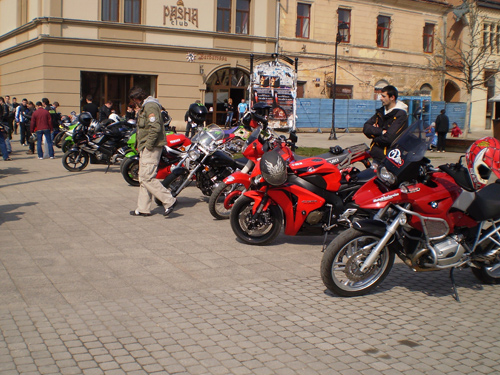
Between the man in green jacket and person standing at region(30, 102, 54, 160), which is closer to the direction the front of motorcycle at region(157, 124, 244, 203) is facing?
the man in green jacket

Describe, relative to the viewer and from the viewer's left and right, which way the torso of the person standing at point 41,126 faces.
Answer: facing away from the viewer

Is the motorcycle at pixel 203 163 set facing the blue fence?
no

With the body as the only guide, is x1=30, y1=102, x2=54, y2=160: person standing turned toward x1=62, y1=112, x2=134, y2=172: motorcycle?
no

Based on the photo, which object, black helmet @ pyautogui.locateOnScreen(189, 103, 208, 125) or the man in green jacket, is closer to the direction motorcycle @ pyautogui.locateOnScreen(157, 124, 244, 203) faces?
the man in green jacket

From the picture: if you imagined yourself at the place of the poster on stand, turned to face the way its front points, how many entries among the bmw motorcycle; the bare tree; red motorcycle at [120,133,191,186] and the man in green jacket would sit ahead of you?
3

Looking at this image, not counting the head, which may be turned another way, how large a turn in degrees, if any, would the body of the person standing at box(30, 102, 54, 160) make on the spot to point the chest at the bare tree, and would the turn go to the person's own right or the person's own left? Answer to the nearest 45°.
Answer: approximately 45° to the person's own right

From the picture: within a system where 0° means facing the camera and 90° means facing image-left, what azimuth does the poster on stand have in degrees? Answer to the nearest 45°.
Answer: approximately 0°

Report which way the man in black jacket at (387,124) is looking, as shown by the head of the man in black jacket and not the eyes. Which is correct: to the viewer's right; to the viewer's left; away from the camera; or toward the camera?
to the viewer's left

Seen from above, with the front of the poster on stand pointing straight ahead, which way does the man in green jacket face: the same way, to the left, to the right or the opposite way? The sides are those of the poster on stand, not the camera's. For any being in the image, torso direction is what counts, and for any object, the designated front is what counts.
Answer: to the right

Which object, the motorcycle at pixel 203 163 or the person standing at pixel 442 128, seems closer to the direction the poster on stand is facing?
the motorcycle

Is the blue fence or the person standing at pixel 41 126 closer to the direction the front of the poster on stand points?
the person standing

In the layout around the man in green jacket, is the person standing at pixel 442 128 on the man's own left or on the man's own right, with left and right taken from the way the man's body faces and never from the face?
on the man's own right

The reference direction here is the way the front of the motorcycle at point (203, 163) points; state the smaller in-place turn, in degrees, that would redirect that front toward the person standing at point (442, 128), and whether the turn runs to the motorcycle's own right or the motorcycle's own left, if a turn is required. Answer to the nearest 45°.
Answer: approximately 180°
